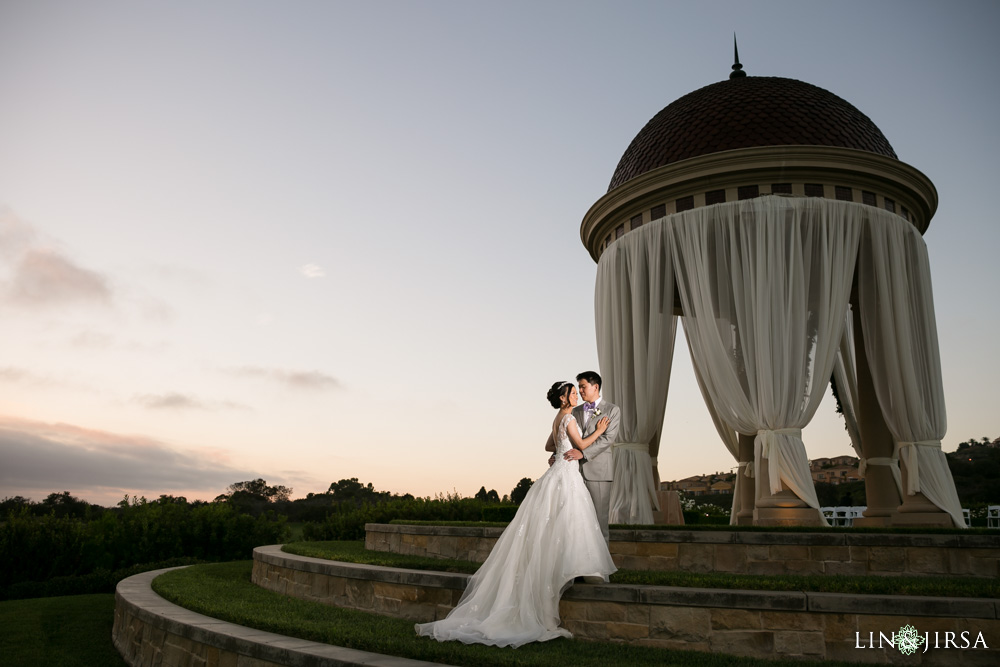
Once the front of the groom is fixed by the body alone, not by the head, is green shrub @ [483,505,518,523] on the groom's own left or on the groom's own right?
on the groom's own right

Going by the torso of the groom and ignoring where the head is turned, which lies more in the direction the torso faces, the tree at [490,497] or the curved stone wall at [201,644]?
the curved stone wall

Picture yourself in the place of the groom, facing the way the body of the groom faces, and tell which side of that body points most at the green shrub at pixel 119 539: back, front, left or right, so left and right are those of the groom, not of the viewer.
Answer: right

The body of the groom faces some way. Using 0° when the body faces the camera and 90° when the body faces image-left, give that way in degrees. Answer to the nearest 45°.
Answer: approximately 45°

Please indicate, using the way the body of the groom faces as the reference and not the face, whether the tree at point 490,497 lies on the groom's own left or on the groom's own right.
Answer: on the groom's own right

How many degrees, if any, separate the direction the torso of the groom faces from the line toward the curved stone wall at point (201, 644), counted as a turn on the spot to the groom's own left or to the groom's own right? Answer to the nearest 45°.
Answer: approximately 45° to the groom's own right

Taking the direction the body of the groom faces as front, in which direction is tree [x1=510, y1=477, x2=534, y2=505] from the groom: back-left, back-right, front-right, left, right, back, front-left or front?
back-right

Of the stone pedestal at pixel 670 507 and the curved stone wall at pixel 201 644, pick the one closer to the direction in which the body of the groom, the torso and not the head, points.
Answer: the curved stone wall

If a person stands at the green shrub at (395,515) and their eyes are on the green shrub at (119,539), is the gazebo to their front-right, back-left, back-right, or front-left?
back-left

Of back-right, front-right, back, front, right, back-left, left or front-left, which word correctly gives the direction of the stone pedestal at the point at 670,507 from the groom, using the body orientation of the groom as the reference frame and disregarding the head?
back-right
